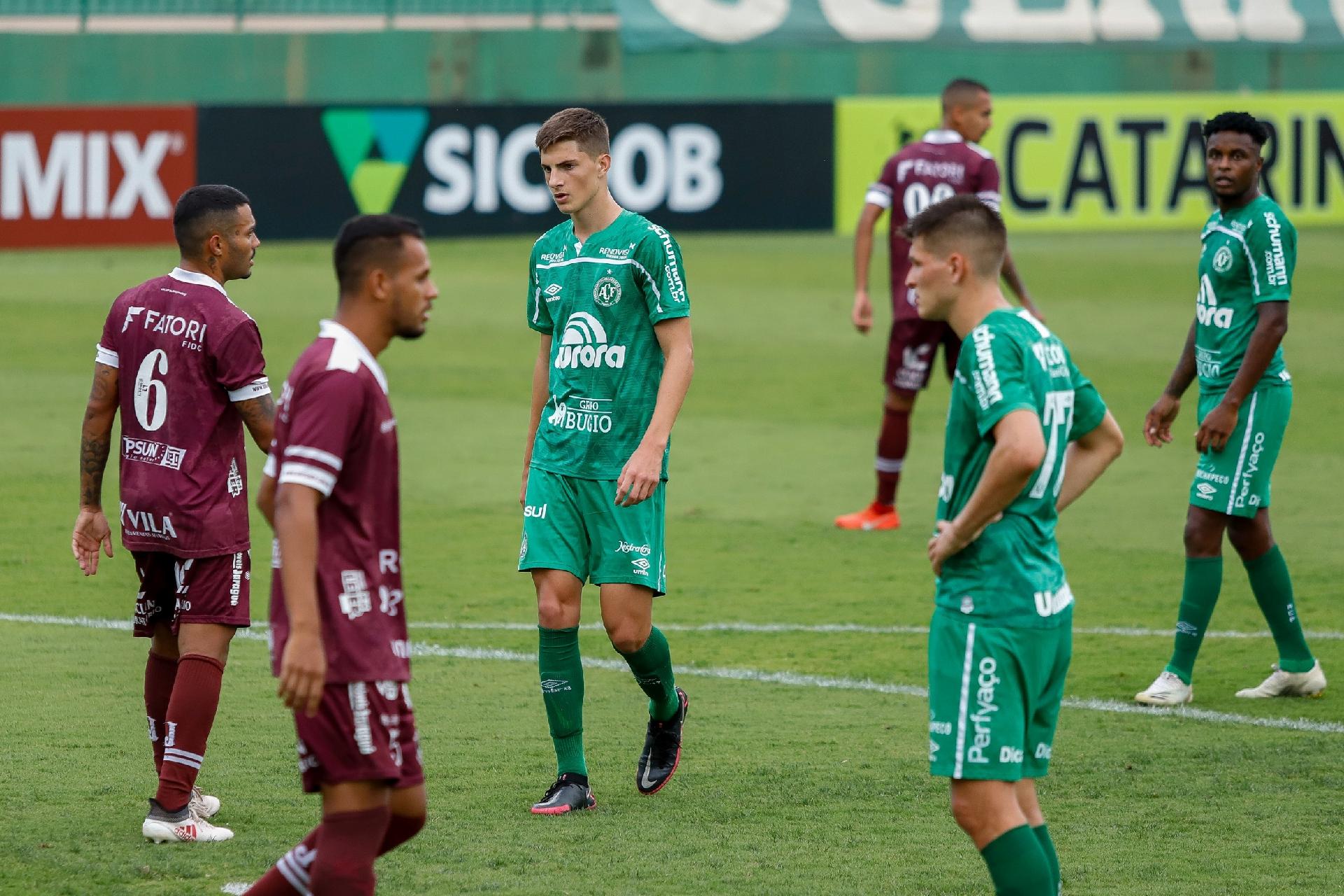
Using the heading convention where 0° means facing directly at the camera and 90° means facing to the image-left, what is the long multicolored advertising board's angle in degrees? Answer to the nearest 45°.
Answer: approximately 0°

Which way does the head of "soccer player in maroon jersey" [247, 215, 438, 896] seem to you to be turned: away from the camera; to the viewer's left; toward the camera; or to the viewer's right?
to the viewer's right

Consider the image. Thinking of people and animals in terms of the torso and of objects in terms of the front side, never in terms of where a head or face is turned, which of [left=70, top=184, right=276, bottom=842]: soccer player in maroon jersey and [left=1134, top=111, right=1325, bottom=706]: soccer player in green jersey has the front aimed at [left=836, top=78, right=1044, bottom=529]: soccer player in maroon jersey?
[left=70, top=184, right=276, bottom=842]: soccer player in maroon jersey

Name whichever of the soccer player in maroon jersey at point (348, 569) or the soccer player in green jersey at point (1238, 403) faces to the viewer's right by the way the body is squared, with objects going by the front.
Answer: the soccer player in maroon jersey

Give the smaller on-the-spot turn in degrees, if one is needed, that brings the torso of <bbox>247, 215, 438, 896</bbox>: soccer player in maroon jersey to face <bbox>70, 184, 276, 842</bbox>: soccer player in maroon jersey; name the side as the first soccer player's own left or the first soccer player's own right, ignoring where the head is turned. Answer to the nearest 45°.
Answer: approximately 90° to the first soccer player's own left

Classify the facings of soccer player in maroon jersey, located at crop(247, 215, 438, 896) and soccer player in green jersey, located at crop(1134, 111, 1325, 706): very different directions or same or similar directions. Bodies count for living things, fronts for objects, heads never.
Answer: very different directions

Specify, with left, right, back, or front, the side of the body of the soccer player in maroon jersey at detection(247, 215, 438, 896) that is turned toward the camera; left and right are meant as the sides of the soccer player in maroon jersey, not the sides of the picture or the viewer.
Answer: right

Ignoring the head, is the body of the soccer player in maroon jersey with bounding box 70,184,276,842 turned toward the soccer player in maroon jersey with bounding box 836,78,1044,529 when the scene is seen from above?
yes

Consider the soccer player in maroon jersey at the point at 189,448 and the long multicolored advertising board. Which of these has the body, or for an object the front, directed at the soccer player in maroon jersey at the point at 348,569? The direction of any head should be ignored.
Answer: the long multicolored advertising board

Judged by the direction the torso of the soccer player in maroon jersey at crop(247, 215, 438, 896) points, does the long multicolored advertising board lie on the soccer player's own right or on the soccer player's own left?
on the soccer player's own left

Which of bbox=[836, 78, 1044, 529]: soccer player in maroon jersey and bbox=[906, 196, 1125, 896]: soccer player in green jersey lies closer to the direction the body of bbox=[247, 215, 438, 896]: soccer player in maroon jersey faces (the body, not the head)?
the soccer player in green jersey

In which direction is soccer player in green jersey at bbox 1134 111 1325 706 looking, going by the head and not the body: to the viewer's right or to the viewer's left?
to the viewer's left

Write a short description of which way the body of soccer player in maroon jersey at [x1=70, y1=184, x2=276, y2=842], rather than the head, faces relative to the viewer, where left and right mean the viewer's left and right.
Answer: facing away from the viewer and to the right of the viewer

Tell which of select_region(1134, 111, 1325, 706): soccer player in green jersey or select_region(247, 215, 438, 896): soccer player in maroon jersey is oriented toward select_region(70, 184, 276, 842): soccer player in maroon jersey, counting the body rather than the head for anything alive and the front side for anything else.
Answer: the soccer player in green jersey
